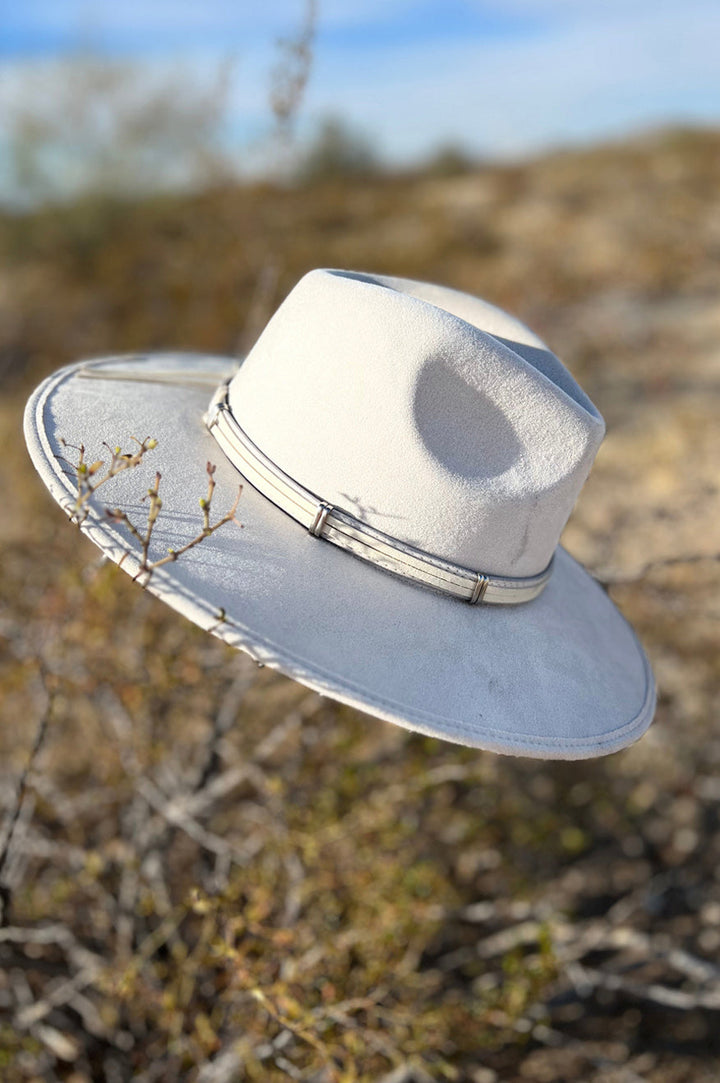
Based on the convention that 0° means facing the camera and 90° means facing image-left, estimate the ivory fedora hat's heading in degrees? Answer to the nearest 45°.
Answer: approximately 270°
